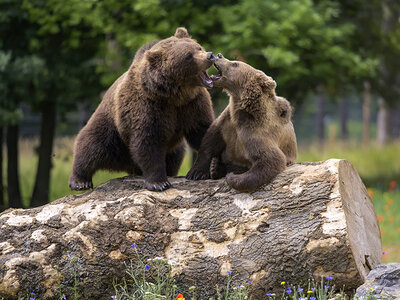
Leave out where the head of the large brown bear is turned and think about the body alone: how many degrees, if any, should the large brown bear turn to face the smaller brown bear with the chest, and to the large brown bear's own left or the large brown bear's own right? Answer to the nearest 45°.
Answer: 0° — it already faces it

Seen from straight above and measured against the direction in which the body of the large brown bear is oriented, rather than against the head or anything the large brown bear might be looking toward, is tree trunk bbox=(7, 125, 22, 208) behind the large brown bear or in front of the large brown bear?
behind

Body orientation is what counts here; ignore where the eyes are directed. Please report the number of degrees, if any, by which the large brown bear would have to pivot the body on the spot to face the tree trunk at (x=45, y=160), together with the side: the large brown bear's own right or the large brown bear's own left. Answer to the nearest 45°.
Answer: approximately 135° to the large brown bear's own left

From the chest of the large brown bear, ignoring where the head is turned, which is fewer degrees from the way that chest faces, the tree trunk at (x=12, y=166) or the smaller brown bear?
the smaller brown bear
